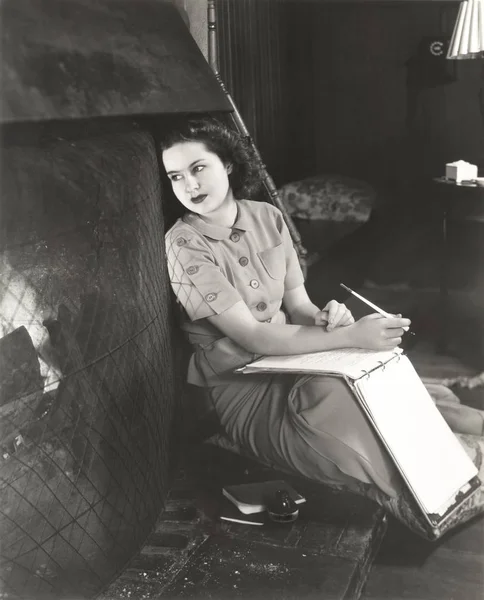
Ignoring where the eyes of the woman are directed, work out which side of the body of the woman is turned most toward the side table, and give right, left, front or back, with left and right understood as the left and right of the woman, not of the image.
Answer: left

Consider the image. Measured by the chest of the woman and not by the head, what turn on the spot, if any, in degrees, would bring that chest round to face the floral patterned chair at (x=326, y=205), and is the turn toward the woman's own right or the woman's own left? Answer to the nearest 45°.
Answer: approximately 135° to the woman's own left

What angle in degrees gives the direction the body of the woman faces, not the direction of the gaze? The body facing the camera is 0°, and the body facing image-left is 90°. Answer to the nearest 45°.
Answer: approximately 315°

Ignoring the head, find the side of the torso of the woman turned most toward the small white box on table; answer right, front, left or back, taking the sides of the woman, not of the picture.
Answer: left

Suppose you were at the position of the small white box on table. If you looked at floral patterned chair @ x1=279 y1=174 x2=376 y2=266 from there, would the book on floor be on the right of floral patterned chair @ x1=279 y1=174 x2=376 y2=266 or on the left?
left
